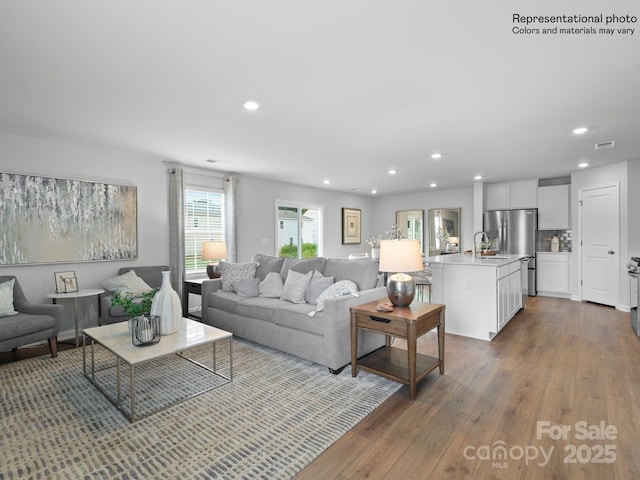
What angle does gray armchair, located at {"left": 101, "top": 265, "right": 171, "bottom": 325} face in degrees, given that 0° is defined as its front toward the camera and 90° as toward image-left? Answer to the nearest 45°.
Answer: approximately 0°

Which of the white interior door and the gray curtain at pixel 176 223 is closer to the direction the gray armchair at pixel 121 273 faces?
the white interior door

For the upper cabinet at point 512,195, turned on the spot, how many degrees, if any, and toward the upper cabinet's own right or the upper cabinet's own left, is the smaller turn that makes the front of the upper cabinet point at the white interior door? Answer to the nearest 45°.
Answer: approximately 45° to the upper cabinet's own left

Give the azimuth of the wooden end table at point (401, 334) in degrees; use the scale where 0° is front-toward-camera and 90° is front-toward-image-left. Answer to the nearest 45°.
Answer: approximately 45°

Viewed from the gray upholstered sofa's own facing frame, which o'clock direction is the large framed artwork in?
The large framed artwork is roughly at 2 o'clock from the gray upholstered sofa.

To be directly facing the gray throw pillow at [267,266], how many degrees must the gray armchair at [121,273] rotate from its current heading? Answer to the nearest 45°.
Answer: approximately 45° to its left

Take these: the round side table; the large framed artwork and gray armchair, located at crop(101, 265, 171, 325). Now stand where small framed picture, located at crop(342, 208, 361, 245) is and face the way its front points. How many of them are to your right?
3

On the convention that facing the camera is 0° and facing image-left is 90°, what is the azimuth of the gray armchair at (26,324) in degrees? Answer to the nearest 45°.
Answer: approximately 315°

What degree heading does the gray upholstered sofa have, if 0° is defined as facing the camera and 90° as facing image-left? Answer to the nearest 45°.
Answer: approximately 45°

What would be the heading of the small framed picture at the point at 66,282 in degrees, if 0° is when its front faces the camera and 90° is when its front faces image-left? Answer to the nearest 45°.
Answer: approximately 0°
